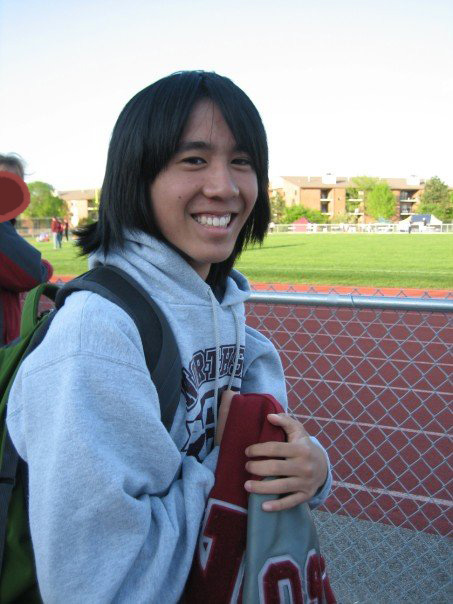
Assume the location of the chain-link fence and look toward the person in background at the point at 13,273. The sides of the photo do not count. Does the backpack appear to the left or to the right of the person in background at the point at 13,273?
left

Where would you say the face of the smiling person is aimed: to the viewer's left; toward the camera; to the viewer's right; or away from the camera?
toward the camera

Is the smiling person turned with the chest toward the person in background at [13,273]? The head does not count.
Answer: no

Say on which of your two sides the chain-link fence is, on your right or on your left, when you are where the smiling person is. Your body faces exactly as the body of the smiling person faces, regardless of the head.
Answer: on your left

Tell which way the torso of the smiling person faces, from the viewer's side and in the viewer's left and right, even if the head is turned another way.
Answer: facing the viewer and to the right of the viewer
